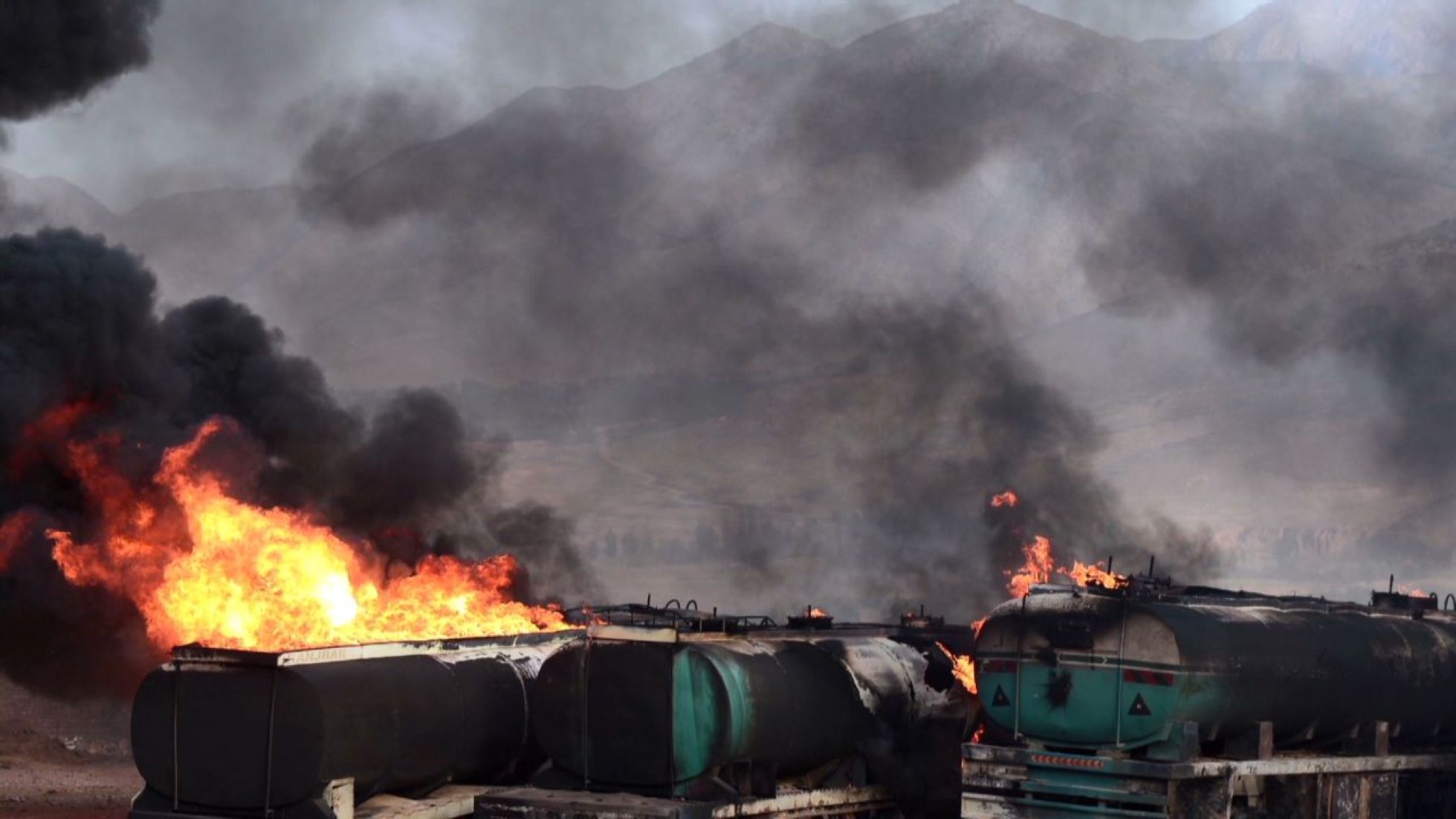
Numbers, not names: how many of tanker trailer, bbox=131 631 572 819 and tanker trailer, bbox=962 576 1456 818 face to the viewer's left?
0

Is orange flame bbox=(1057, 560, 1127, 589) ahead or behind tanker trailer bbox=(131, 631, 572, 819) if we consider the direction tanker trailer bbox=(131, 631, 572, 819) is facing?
ahead

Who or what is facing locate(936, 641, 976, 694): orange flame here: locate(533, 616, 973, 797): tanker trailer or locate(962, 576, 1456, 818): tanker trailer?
locate(533, 616, 973, 797): tanker trailer

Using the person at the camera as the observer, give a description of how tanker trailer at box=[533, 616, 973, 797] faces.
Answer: facing away from the viewer and to the right of the viewer

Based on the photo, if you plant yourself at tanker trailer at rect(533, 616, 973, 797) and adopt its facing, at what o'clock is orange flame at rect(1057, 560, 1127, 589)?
The orange flame is roughly at 12 o'clock from the tanker trailer.

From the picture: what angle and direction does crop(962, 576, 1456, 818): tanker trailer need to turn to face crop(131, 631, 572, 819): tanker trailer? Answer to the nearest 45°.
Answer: approximately 180°

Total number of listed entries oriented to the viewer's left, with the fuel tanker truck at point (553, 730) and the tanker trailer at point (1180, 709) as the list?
0

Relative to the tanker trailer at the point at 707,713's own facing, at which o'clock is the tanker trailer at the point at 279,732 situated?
the tanker trailer at the point at 279,732 is roughly at 7 o'clock from the tanker trailer at the point at 707,713.

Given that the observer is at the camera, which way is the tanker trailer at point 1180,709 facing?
facing away from the viewer and to the right of the viewer

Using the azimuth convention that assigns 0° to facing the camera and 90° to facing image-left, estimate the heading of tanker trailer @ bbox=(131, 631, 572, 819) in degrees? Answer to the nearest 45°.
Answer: approximately 225°
